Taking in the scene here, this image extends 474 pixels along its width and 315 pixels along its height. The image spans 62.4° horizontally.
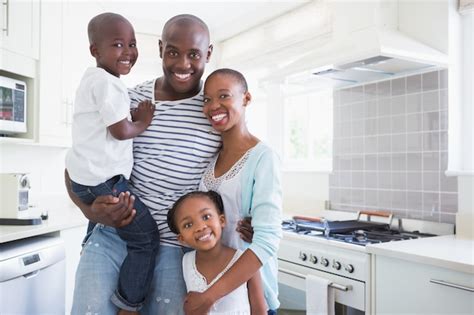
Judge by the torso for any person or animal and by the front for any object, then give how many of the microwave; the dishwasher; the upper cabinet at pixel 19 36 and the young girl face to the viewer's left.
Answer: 0

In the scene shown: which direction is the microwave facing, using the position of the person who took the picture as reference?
facing the viewer and to the right of the viewer

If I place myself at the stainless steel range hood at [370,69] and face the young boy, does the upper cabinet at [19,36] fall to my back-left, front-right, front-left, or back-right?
front-right

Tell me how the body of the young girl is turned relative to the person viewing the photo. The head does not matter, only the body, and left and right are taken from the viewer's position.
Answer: facing the viewer

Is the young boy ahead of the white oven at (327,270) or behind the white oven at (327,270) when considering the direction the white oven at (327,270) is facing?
ahead

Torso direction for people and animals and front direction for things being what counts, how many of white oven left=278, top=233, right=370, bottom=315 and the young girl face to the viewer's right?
0

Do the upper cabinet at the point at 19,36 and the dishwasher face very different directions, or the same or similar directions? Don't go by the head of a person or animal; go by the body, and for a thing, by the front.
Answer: same or similar directions

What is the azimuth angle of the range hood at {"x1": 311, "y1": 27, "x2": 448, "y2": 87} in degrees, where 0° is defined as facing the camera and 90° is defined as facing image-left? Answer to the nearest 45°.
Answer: approximately 45°

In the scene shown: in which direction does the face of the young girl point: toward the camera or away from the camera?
toward the camera

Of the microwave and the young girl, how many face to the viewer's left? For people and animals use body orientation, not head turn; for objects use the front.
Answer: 0

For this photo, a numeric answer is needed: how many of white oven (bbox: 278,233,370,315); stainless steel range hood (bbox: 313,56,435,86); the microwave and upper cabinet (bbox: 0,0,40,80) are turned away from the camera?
0

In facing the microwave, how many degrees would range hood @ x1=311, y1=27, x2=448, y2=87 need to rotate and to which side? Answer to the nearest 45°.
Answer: approximately 45° to its right

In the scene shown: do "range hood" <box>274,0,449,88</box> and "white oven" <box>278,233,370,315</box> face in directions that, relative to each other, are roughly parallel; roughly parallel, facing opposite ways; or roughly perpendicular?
roughly parallel

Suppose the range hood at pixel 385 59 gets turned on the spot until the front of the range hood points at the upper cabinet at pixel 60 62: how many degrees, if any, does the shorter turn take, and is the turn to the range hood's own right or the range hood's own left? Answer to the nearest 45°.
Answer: approximately 45° to the range hood's own right

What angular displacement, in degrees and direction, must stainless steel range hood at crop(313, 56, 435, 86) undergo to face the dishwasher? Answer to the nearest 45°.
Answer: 0° — it already faces it
